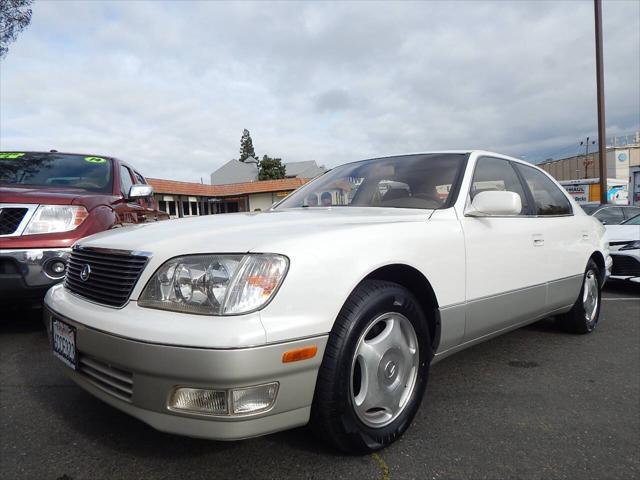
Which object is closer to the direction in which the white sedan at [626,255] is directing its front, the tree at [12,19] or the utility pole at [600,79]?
the tree

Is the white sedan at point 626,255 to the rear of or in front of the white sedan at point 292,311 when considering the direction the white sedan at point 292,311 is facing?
to the rear

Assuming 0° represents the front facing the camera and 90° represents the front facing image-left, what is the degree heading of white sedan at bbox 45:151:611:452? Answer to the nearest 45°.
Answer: approximately 45°

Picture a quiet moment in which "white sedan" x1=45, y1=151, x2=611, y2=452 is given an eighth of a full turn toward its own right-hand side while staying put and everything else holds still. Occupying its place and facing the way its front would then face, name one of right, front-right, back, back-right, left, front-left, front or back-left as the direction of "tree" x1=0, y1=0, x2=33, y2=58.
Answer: front-right

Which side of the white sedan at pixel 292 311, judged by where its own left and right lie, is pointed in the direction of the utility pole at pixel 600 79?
back

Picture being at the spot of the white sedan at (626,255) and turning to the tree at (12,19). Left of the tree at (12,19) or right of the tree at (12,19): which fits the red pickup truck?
left

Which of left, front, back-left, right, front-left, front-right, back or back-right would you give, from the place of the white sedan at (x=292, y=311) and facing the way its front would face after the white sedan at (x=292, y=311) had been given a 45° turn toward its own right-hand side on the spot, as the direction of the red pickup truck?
front-right
